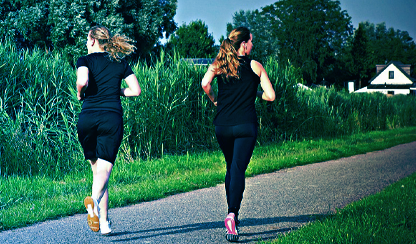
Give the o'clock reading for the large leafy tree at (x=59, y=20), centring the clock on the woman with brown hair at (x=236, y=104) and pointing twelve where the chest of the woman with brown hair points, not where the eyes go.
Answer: The large leafy tree is roughly at 11 o'clock from the woman with brown hair.

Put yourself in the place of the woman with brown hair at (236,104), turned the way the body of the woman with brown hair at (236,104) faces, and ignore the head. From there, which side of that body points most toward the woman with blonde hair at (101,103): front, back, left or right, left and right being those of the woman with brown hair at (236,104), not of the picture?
left

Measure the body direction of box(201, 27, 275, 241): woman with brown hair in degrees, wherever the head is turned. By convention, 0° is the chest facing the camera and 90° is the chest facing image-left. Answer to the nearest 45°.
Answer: approximately 180°

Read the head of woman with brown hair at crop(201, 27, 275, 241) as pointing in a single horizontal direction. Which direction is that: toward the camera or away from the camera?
away from the camera

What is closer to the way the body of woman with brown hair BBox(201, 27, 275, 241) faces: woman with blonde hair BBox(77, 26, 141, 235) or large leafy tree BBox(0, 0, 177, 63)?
the large leafy tree
